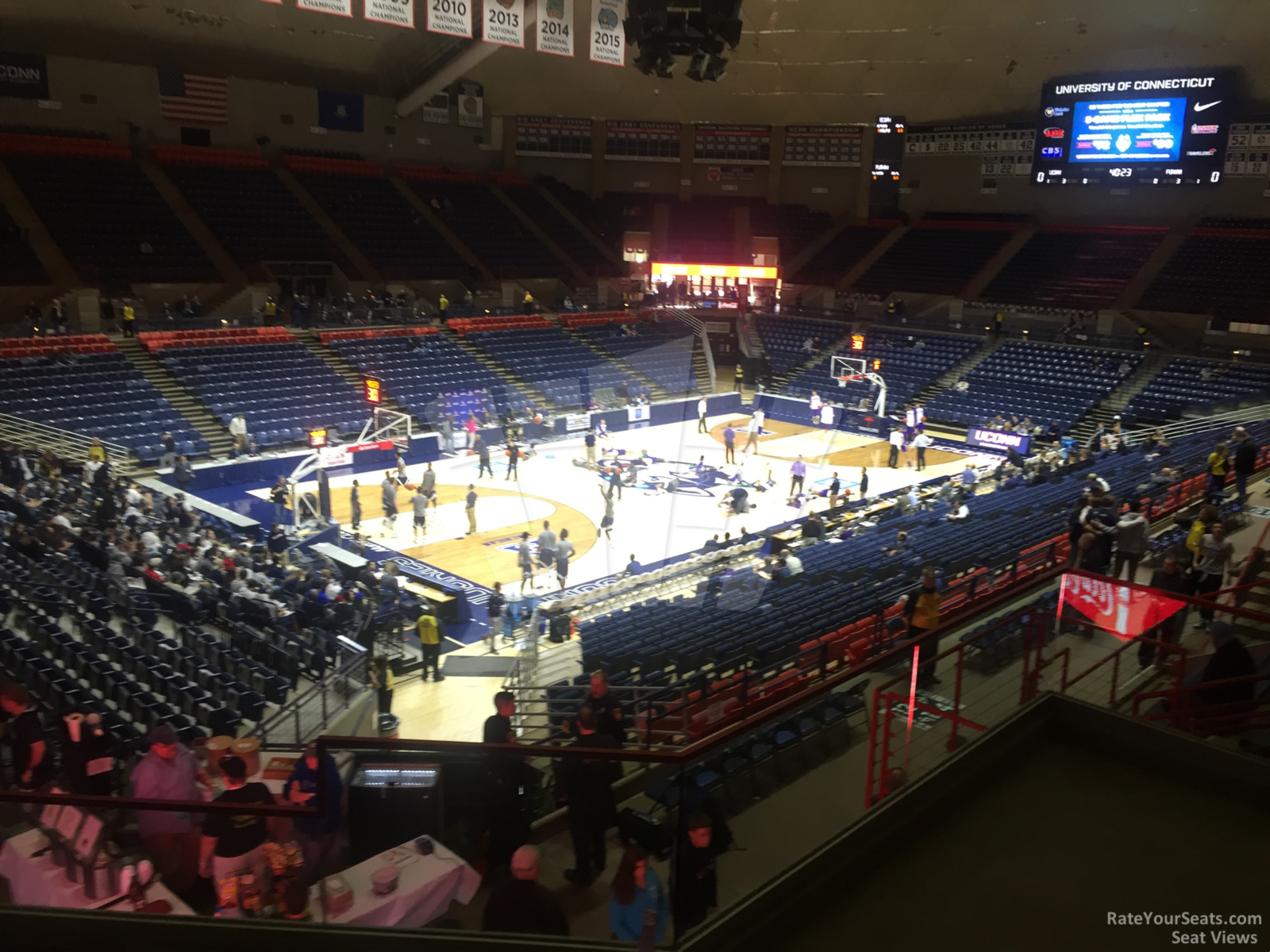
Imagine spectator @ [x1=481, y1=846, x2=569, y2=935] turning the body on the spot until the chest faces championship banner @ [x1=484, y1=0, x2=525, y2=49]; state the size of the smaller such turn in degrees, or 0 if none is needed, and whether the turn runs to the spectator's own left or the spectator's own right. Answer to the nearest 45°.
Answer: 0° — they already face it

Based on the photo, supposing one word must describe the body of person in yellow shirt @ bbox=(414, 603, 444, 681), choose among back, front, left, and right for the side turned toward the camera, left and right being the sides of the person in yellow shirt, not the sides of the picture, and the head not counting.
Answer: back

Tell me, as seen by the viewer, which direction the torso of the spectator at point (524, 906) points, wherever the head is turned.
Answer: away from the camera

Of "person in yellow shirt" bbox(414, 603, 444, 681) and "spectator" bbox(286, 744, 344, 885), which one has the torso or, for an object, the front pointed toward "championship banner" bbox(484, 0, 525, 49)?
the person in yellow shirt

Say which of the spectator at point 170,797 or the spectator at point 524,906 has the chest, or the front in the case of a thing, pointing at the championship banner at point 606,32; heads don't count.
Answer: the spectator at point 524,906

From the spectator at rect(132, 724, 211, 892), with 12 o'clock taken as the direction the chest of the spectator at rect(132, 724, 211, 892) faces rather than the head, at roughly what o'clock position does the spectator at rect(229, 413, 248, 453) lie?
the spectator at rect(229, 413, 248, 453) is roughly at 6 o'clock from the spectator at rect(132, 724, 211, 892).

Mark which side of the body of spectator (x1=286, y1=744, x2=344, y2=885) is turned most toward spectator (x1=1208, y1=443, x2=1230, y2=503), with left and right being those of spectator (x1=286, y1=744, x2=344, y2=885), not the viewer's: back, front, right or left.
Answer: back

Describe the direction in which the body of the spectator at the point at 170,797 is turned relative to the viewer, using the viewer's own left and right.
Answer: facing the viewer

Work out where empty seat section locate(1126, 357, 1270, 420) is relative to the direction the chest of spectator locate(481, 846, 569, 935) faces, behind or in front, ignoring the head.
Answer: in front

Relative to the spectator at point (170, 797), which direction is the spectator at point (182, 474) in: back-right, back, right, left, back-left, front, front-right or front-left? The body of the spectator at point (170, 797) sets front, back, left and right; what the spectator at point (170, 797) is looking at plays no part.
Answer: back
